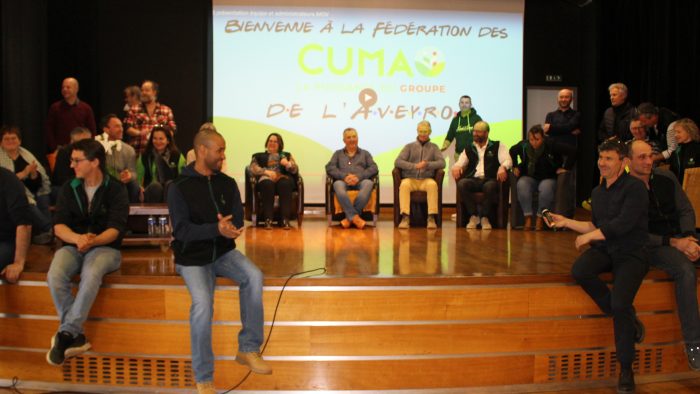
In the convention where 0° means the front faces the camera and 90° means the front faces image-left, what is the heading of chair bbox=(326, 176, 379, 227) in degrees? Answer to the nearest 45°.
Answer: approximately 0°

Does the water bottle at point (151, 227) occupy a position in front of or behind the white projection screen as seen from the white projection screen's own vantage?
in front

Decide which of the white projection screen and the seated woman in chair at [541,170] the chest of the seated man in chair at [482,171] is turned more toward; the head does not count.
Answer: the seated woman in chair

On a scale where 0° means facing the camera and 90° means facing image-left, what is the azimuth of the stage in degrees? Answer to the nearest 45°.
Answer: approximately 0°

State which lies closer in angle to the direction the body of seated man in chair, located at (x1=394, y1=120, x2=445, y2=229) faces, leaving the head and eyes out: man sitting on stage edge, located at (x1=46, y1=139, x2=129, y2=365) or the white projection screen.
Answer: the man sitting on stage edge

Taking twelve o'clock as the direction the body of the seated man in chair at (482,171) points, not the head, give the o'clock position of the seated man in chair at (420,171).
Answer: the seated man in chair at (420,171) is roughly at 3 o'clock from the seated man in chair at (482,171).

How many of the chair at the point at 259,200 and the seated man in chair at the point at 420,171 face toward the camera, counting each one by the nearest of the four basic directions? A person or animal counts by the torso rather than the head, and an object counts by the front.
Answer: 2

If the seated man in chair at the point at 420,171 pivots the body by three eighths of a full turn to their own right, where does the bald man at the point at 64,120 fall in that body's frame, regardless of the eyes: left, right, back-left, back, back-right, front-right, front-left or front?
front-left

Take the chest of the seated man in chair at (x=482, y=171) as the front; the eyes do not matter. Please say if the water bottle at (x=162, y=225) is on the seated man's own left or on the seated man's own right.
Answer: on the seated man's own right

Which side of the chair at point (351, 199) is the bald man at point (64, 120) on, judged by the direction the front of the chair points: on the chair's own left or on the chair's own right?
on the chair's own right
